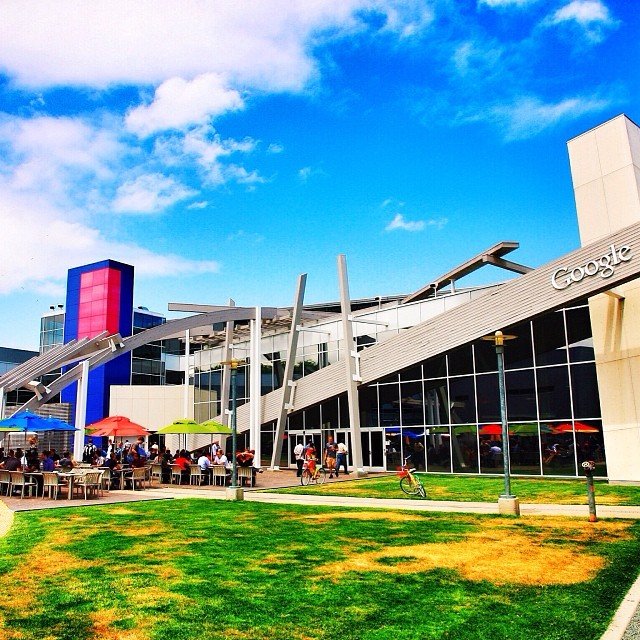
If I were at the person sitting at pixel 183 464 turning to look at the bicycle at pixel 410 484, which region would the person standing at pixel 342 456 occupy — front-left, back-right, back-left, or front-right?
front-left

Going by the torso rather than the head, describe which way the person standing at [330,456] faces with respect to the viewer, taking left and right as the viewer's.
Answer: facing the viewer

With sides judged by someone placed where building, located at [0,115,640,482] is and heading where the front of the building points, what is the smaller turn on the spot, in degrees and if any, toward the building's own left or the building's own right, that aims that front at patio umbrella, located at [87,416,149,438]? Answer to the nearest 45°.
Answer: approximately 45° to the building's own right

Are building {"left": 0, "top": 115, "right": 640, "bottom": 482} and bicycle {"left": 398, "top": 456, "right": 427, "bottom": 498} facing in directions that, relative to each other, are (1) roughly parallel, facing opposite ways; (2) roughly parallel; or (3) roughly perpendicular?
roughly perpendicular

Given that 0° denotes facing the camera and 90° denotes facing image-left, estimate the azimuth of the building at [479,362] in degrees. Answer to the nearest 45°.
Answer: approximately 45°

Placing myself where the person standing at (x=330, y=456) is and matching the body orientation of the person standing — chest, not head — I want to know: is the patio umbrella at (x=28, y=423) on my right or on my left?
on my right
